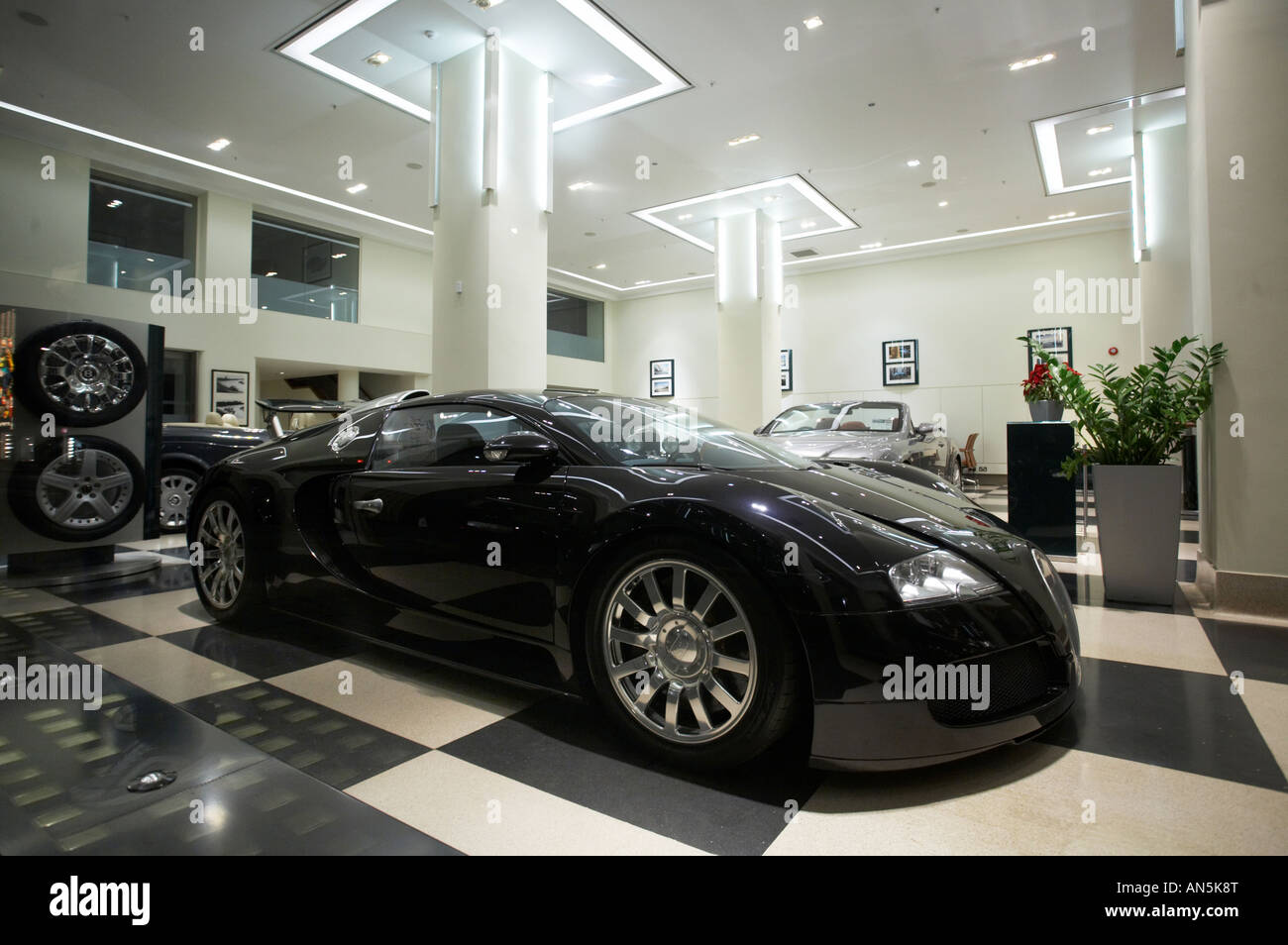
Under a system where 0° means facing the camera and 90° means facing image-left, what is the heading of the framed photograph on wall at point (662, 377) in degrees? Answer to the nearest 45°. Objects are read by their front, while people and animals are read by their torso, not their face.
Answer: approximately 0°

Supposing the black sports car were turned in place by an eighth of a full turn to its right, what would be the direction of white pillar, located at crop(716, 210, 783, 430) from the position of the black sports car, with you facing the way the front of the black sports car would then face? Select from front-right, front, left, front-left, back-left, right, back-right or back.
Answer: back

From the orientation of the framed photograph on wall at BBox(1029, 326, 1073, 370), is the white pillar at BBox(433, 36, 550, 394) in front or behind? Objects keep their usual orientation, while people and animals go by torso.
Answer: in front

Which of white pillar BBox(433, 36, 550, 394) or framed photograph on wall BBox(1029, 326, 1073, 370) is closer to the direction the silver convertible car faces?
the white pillar
